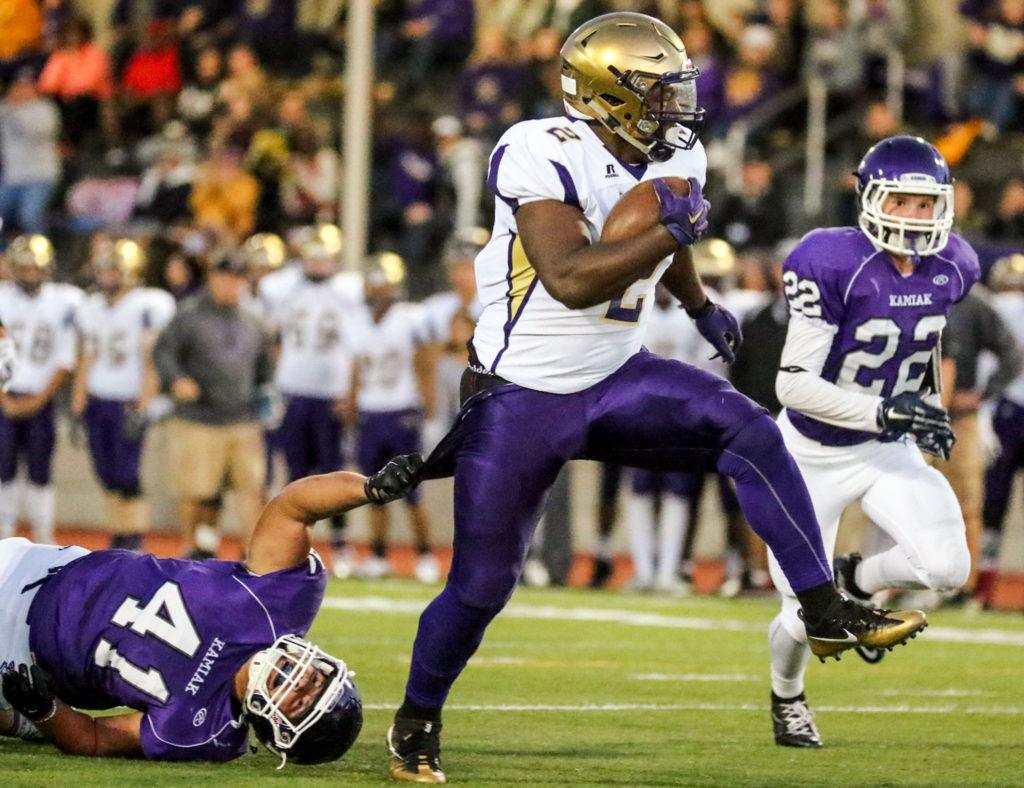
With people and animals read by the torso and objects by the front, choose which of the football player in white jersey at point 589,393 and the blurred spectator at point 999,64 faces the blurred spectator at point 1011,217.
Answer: the blurred spectator at point 999,64

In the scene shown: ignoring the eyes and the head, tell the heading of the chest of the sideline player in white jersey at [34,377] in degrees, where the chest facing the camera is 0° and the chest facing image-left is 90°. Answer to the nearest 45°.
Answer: approximately 0°

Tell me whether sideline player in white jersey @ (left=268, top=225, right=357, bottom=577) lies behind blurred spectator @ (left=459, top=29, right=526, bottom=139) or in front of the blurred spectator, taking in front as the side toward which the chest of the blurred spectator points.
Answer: in front

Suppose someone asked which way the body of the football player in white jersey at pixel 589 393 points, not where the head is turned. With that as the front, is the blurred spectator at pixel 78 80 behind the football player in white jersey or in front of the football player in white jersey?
behind

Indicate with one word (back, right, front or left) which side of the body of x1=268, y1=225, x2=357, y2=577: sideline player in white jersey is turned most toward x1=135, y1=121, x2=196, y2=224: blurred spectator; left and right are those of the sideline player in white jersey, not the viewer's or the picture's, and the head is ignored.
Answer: back
